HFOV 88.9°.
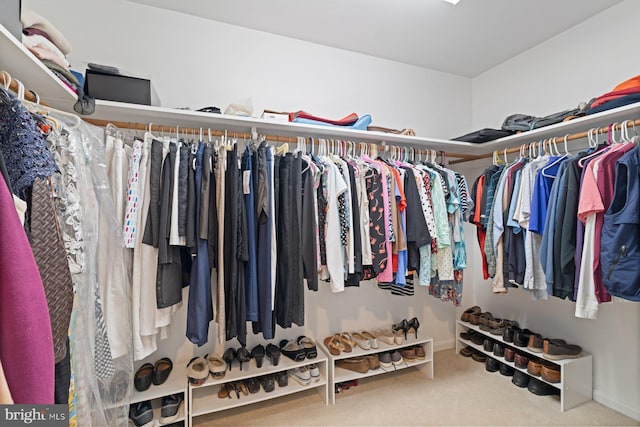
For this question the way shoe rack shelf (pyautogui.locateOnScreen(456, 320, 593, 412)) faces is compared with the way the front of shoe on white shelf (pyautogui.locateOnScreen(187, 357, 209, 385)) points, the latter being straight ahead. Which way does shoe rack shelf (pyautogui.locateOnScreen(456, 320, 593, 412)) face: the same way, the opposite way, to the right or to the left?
to the right

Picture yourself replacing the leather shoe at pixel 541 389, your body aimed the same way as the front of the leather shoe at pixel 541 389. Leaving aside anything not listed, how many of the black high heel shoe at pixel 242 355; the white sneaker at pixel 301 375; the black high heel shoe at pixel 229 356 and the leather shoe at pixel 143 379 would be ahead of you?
4

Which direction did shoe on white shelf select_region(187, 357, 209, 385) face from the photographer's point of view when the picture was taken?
facing the viewer

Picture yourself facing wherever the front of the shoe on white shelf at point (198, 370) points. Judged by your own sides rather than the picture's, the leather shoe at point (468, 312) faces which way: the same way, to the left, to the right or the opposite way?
to the right

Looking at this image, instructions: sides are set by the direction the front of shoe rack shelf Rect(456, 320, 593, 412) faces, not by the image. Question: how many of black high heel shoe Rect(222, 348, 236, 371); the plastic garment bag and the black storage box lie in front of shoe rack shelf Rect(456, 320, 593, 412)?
3

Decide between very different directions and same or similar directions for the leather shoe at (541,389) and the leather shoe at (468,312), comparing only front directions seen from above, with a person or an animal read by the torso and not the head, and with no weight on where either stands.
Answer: same or similar directions

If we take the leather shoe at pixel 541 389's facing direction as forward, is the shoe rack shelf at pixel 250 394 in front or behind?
in front

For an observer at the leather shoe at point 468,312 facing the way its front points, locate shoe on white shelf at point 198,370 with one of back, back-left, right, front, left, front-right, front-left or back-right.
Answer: front

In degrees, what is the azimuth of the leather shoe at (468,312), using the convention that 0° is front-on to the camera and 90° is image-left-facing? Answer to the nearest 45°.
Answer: approximately 45°

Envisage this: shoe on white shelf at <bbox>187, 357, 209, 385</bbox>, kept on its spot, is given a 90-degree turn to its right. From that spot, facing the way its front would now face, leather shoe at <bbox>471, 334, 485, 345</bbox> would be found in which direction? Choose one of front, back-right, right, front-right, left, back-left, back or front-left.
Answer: back

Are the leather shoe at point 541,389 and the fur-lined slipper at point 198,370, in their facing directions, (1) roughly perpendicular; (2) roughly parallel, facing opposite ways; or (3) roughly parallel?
roughly perpendicular

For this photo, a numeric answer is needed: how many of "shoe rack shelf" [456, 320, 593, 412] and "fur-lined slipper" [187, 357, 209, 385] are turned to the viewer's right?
0

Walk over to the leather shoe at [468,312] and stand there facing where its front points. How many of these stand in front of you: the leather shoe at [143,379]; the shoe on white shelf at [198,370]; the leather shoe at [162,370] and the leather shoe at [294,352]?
4
